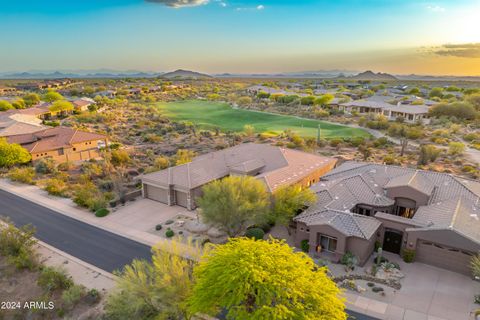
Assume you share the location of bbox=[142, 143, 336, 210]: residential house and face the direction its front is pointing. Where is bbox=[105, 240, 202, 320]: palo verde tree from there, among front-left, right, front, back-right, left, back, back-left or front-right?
front-left

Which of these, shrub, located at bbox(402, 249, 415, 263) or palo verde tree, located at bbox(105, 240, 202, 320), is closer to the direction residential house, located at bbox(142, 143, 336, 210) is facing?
the palo verde tree

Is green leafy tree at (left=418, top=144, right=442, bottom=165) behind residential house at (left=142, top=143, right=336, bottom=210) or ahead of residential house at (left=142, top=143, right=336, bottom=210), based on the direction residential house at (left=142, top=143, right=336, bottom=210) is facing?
behind

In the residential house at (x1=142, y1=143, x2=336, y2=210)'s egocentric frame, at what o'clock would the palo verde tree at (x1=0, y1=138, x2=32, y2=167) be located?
The palo verde tree is roughly at 2 o'clock from the residential house.

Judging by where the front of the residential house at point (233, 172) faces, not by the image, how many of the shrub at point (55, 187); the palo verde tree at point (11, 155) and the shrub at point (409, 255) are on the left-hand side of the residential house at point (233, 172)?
1

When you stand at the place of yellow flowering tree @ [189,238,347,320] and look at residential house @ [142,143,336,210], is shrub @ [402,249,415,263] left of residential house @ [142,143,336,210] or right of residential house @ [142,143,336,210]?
right

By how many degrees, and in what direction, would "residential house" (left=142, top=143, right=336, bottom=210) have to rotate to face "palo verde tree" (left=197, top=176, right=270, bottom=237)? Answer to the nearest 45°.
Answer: approximately 45° to its left

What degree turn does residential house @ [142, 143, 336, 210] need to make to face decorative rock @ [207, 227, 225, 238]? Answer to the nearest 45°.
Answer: approximately 45° to its left

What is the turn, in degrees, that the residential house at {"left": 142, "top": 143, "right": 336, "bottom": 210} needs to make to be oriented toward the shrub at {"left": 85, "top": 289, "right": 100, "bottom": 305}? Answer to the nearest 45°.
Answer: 0° — it already faces it

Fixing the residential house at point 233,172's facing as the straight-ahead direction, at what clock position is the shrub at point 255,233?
The shrub is roughly at 10 o'clock from the residential house.

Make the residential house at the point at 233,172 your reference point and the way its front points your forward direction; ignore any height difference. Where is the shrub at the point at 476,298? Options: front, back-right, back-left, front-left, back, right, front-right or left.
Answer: left

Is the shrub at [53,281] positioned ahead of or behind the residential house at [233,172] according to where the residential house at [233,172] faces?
ahead

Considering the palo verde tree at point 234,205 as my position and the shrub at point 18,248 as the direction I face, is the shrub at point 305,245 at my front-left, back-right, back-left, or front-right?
back-left

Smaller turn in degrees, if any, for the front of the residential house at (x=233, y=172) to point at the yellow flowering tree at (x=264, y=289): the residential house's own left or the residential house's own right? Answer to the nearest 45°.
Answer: approximately 45° to the residential house's own left

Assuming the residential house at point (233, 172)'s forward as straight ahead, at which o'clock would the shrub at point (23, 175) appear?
The shrub is roughly at 2 o'clock from the residential house.

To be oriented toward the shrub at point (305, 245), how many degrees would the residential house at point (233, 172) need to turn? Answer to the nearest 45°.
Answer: approximately 90° to its left

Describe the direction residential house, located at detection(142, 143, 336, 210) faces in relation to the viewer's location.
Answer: facing the viewer and to the left of the viewer

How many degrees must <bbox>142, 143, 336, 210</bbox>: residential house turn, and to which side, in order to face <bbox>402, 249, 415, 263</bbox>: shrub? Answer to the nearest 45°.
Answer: approximately 90° to its left

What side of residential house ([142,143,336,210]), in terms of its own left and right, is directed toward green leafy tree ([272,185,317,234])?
left
